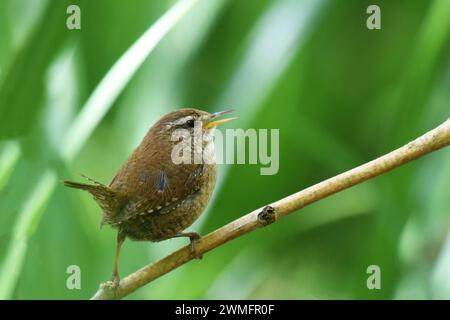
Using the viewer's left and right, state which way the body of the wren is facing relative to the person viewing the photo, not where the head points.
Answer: facing to the right of the viewer
